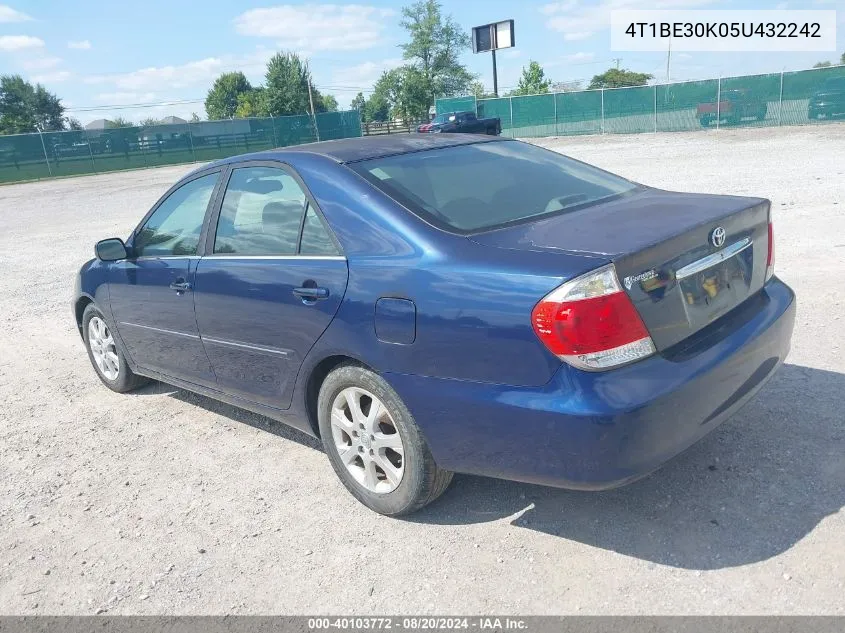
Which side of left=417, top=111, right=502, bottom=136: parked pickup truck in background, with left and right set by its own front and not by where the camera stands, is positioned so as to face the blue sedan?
left

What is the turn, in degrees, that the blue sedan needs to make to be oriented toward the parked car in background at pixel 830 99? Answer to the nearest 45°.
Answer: approximately 90° to its right

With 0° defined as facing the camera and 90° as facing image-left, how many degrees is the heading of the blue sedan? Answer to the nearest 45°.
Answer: approximately 135°

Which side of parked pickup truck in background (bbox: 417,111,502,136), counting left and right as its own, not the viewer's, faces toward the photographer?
left

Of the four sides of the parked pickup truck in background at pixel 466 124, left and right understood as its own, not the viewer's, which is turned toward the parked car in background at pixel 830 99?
back

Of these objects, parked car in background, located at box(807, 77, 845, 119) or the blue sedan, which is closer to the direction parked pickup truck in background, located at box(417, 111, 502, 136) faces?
the blue sedan

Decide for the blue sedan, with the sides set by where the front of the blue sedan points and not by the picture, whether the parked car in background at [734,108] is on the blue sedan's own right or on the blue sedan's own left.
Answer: on the blue sedan's own right
